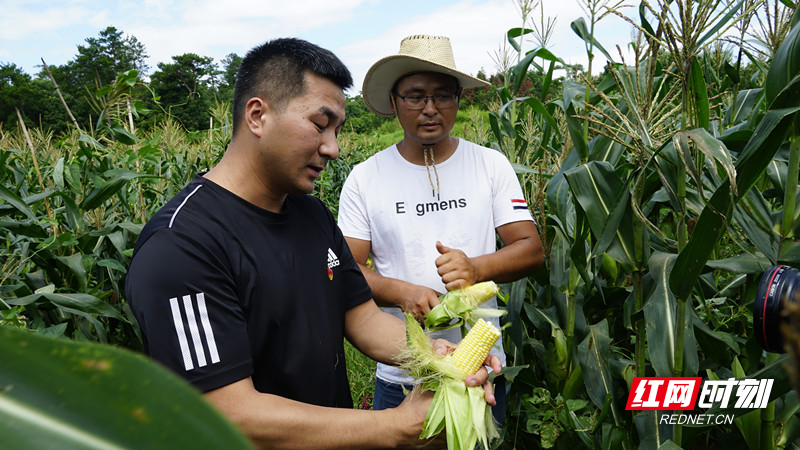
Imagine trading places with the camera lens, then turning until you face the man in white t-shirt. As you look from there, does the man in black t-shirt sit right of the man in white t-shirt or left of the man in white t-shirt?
left

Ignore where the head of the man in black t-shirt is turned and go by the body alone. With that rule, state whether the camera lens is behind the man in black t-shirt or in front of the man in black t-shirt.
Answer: in front

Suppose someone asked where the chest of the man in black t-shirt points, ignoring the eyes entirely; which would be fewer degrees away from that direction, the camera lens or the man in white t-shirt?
the camera lens

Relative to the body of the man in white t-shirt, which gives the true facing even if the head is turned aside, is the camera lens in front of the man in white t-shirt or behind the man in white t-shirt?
in front

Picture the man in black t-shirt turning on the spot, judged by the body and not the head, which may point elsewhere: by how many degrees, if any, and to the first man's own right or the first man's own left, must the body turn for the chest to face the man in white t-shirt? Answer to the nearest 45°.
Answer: approximately 90° to the first man's own left

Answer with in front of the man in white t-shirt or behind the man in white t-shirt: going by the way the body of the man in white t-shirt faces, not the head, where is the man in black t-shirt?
in front

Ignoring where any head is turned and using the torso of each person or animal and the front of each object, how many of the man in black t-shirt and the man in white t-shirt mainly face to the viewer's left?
0

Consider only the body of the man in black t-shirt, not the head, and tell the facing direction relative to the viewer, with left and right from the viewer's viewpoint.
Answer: facing the viewer and to the right of the viewer

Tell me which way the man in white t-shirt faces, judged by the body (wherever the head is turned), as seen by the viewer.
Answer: toward the camera

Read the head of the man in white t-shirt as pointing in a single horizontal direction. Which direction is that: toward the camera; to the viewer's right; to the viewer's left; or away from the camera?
toward the camera
